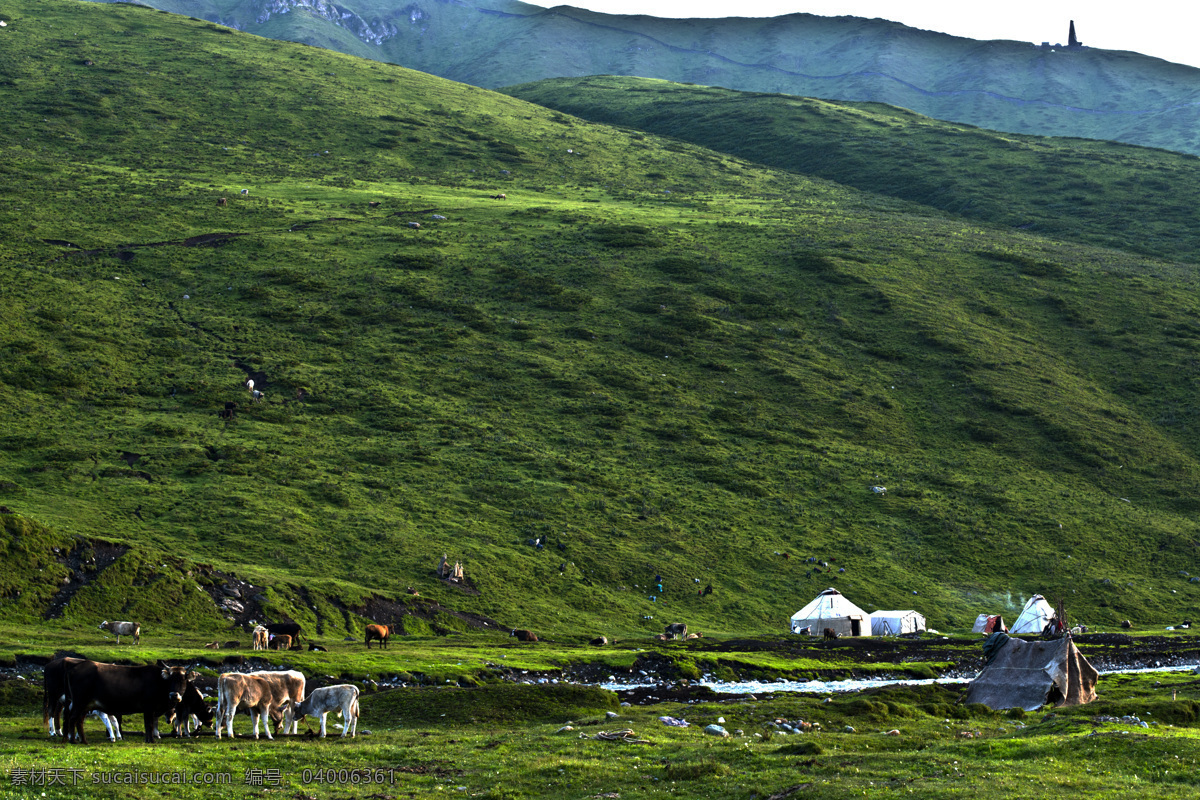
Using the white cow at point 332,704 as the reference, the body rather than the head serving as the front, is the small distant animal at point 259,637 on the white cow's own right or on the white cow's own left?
on the white cow's own right

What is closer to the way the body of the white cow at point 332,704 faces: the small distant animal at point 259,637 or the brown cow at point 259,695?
the brown cow

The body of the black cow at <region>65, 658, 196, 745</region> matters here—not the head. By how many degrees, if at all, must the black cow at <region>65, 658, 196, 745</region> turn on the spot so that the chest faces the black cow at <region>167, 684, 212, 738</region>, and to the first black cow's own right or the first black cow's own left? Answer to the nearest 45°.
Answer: approximately 45° to the first black cow's own left

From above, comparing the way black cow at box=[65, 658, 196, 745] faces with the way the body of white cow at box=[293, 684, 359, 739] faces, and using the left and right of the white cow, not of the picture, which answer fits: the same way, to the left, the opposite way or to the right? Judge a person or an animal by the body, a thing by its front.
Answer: the opposite way

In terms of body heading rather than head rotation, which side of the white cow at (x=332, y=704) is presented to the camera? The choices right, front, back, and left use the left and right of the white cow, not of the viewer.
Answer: left

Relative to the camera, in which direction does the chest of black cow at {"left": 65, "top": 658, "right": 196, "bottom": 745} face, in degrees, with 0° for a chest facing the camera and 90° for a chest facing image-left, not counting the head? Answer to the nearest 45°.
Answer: approximately 270°

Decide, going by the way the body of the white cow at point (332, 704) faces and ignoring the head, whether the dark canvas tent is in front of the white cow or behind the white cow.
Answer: behind

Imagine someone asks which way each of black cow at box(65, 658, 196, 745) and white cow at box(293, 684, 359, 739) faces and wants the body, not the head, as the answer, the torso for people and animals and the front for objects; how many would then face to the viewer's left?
1
